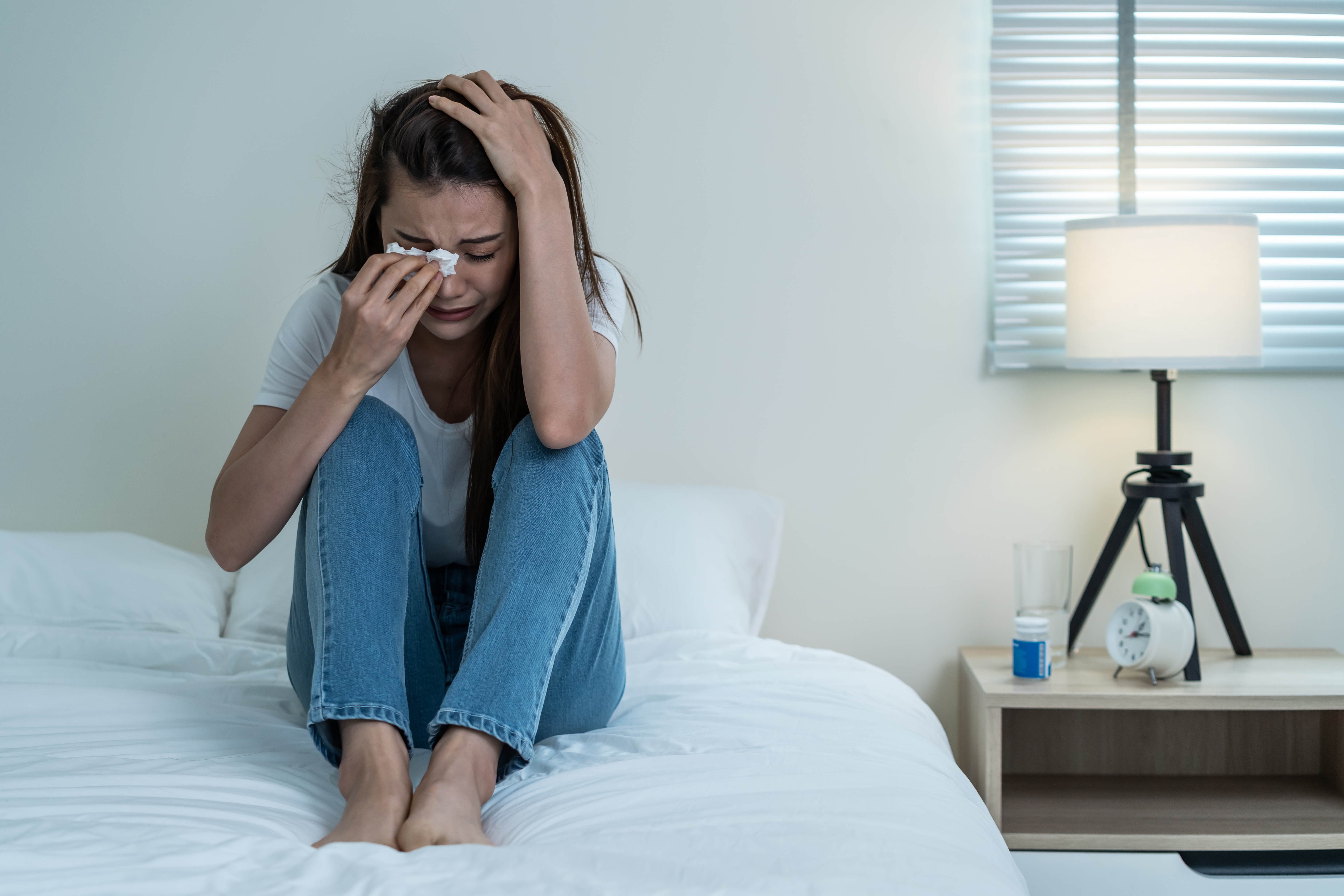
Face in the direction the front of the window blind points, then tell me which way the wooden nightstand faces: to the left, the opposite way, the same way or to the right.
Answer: the same way

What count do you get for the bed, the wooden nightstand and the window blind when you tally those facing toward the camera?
3

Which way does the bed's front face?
toward the camera

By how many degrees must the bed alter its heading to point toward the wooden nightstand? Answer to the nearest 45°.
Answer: approximately 135° to its left

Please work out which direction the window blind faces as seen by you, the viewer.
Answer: facing the viewer

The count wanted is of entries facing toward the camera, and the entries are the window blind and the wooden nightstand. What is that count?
2

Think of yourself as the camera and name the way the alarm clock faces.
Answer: facing the viewer and to the left of the viewer
